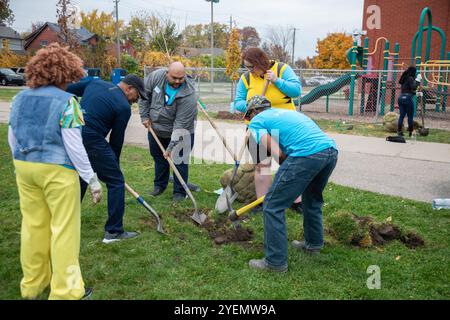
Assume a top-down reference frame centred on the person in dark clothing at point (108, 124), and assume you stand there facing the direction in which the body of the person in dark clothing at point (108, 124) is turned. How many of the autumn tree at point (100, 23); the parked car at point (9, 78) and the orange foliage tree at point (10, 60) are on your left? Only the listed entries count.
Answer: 3

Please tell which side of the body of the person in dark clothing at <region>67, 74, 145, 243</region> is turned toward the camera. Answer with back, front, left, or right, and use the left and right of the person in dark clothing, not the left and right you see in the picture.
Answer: right

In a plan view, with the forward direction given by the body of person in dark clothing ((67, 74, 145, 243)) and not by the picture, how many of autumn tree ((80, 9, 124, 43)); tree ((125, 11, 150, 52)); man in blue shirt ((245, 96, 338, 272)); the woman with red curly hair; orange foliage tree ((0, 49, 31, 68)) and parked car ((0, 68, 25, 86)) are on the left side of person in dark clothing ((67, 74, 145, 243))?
4

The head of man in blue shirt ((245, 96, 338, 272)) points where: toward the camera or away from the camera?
away from the camera

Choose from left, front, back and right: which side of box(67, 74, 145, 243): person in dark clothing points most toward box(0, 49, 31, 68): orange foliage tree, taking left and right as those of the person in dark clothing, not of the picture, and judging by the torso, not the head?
left

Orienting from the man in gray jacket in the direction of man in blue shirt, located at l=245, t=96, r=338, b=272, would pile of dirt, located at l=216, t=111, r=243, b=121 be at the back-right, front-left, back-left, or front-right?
back-left

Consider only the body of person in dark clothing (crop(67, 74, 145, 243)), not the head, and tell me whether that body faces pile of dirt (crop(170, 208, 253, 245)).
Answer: yes

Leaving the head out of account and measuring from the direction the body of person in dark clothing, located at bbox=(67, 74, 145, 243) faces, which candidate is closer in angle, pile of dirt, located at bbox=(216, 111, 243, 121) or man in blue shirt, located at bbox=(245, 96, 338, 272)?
the man in blue shirt

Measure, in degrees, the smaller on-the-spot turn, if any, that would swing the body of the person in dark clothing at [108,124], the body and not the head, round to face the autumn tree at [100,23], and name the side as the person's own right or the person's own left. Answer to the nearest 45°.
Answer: approximately 90° to the person's own left

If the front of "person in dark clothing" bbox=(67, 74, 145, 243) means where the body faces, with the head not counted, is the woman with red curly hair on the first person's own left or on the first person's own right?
on the first person's own right

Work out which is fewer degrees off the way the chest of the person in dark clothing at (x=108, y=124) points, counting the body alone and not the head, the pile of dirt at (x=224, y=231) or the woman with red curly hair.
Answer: the pile of dirt

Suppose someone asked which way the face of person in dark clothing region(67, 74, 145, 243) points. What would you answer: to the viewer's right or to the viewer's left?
to the viewer's right

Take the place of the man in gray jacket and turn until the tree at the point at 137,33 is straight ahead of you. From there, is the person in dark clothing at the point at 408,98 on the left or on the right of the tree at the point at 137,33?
right

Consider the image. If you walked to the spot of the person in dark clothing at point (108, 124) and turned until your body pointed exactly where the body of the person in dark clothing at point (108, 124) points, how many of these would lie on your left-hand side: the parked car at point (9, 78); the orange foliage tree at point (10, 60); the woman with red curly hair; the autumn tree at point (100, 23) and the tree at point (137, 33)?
4

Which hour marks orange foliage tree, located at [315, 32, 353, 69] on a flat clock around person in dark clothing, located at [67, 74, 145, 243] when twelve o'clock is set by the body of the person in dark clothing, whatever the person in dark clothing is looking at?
The orange foliage tree is roughly at 10 o'clock from the person in dark clothing.
